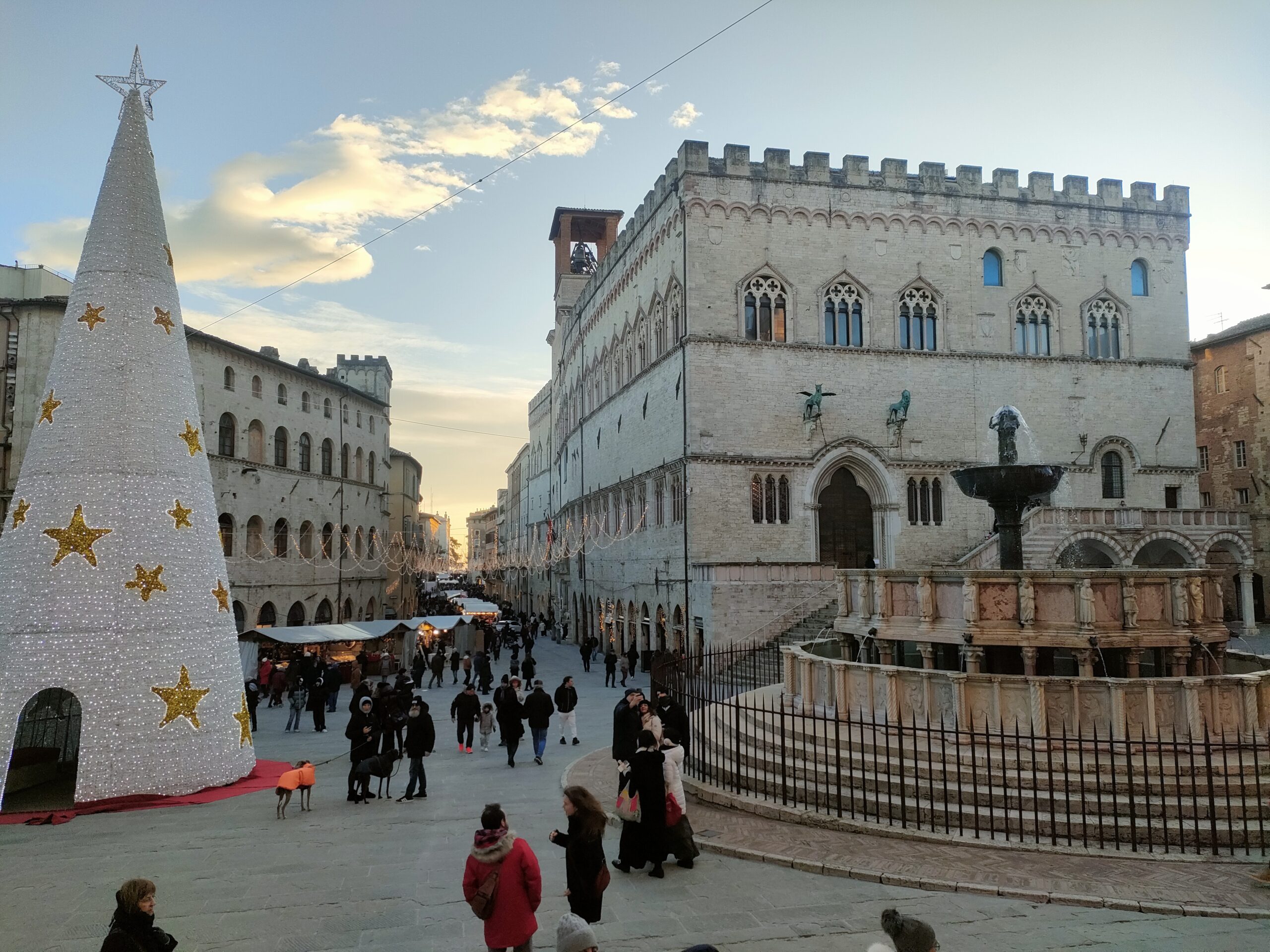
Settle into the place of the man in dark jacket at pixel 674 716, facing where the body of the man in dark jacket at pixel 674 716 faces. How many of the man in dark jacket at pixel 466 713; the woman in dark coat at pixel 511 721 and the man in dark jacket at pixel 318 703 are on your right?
3

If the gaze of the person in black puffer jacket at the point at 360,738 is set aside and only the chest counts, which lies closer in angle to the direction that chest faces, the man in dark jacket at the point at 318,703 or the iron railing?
the iron railing

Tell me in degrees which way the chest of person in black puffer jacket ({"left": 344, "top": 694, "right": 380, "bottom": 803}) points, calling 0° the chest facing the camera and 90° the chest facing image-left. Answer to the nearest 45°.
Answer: approximately 315°

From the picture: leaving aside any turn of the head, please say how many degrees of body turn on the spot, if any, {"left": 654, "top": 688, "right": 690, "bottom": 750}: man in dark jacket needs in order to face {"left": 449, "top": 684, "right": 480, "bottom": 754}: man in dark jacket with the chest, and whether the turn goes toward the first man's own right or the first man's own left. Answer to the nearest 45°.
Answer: approximately 90° to the first man's own right

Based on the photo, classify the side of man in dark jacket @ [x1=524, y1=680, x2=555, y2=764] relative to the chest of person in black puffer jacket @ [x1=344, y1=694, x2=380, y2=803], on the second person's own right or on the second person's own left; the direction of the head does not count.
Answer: on the second person's own left

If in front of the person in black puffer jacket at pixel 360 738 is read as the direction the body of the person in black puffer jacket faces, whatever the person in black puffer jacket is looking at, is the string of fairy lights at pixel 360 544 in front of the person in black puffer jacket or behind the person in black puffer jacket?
behind

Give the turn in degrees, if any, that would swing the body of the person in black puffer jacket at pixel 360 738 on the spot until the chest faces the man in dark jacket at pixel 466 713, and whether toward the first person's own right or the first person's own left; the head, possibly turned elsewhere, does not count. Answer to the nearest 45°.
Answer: approximately 90° to the first person's own left

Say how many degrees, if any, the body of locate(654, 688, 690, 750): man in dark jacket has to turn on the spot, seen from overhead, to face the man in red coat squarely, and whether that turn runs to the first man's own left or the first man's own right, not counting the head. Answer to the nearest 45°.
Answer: approximately 45° to the first man's own left

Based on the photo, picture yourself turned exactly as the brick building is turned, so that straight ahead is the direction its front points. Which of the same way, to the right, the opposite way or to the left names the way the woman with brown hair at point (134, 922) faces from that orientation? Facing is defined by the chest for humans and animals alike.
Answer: the opposite way

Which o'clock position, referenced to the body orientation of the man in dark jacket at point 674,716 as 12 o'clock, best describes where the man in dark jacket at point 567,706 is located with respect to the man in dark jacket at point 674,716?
the man in dark jacket at point 567,706 is roughly at 4 o'clock from the man in dark jacket at point 674,716.

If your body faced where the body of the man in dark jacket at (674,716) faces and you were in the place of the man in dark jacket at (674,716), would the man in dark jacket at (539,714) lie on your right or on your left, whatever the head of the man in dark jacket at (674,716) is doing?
on your right
